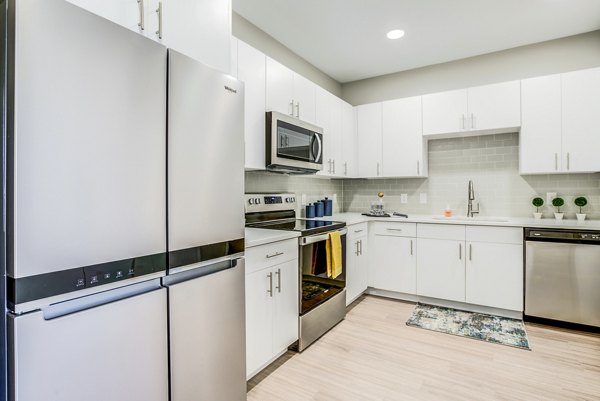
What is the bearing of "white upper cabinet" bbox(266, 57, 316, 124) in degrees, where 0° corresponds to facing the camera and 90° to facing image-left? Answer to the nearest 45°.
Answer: approximately 315°

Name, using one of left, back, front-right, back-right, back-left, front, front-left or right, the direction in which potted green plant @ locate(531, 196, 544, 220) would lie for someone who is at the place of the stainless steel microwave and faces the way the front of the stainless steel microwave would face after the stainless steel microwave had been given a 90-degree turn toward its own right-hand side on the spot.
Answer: back-left

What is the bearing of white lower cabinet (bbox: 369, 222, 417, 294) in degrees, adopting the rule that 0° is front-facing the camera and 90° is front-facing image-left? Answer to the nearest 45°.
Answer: approximately 0°

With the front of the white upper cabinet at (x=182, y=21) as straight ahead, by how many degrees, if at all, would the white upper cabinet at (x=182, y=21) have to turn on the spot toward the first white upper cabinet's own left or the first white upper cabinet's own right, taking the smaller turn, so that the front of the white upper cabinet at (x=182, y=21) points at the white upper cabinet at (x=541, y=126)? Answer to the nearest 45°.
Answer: approximately 45° to the first white upper cabinet's own left

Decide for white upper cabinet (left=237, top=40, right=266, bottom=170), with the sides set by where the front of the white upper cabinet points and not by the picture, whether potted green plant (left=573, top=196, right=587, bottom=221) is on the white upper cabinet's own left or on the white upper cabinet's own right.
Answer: on the white upper cabinet's own left

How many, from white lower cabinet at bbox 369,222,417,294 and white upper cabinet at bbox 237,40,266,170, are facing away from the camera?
0

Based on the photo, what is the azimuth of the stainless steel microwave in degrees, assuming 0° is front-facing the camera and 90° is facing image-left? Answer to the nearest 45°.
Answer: approximately 315°

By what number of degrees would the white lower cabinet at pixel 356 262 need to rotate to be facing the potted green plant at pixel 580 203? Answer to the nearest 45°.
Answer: approximately 45° to its left

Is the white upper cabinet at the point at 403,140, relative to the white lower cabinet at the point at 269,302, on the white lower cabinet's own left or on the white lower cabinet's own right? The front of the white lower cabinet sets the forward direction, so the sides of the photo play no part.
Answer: on the white lower cabinet's own left

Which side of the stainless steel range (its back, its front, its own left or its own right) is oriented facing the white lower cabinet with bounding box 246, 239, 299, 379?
right

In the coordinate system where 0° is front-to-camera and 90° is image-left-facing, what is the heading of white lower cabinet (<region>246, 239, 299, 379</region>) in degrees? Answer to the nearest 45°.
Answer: approximately 315°
